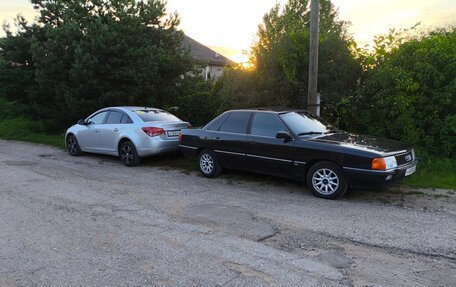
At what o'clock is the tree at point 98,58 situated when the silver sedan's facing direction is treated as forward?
The tree is roughly at 1 o'clock from the silver sedan.

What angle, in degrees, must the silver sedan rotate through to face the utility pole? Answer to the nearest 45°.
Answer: approximately 180°

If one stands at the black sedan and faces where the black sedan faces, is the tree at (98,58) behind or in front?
behind

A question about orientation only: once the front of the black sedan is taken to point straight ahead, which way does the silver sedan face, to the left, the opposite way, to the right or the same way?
the opposite way

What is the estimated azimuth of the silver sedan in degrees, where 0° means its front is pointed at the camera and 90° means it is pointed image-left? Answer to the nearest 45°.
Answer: approximately 135°

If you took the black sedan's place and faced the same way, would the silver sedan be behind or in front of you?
behind

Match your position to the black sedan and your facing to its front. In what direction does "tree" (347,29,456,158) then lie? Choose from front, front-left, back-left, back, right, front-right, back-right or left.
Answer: left

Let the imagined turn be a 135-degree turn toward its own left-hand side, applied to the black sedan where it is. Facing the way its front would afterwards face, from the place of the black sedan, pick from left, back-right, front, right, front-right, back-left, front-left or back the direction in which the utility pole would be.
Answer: front

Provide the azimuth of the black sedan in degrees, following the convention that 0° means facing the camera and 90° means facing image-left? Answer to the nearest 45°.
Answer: approximately 315°

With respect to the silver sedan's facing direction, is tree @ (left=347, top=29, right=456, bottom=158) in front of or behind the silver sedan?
behind
